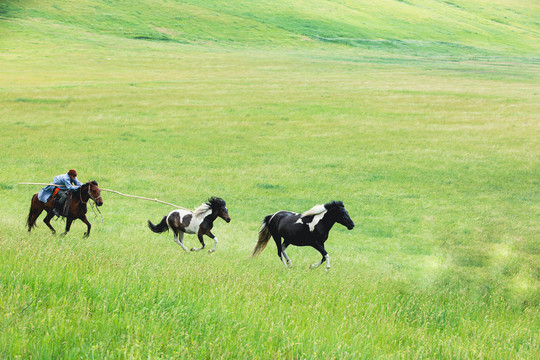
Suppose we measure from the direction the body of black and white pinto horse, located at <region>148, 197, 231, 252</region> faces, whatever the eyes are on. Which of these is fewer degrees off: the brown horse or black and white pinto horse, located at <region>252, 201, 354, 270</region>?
the black and white pinto horse

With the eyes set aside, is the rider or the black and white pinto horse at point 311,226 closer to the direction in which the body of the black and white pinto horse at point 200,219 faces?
the black and white pinto horse

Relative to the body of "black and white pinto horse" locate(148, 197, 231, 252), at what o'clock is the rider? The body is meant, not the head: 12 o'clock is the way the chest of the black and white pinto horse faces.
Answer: The rider is roughly at 6 o'clock from the black and white pinto horse.

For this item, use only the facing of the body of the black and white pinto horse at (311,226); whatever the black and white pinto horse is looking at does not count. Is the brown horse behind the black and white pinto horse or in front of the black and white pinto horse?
behind

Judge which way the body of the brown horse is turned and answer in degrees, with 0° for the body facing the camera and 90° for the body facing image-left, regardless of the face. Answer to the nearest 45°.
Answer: approximately 270°

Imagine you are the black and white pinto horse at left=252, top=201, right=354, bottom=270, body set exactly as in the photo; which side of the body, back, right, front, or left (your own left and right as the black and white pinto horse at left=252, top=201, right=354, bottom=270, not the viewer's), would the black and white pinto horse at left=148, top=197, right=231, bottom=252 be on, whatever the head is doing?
back

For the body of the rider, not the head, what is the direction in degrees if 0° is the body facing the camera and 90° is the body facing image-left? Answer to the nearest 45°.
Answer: approximately 270°

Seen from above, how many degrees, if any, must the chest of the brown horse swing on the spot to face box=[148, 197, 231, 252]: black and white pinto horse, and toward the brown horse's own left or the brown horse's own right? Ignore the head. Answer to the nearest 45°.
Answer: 0° — it already faces it

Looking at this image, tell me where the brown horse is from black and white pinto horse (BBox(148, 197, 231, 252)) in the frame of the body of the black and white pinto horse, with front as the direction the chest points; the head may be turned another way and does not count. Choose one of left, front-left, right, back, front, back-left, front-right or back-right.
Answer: back

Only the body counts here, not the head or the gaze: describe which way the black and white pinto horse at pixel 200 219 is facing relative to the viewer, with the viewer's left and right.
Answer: facing to the right of the viewer

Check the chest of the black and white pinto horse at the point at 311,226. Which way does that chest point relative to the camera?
to the viewer's right

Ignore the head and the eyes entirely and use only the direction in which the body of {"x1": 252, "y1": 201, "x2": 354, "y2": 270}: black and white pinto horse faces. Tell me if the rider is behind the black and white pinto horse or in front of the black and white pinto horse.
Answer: behind
